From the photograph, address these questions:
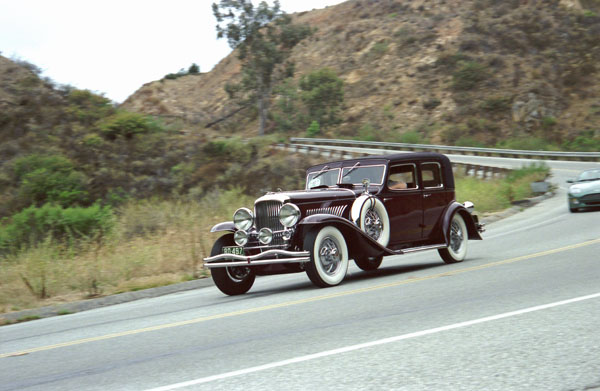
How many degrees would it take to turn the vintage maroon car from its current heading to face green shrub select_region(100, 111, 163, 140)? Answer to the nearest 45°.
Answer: approximately 90° to its right

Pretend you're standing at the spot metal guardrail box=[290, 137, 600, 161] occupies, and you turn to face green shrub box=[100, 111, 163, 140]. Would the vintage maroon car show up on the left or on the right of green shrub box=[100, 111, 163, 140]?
left

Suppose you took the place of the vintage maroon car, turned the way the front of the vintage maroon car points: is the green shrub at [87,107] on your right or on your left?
on your right

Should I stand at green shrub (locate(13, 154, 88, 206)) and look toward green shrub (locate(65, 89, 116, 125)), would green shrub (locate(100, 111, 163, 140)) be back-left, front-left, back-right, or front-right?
front-right

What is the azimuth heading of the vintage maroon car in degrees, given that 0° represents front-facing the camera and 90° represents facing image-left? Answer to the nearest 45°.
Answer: approximately 45°

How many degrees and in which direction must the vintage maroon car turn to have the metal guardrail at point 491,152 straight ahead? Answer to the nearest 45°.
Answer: approximately 135° to its right

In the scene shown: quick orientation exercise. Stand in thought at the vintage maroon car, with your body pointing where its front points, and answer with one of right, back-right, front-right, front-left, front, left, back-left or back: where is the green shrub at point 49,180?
right

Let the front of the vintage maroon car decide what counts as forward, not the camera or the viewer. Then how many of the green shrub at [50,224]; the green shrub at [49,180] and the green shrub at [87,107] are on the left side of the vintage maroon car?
0

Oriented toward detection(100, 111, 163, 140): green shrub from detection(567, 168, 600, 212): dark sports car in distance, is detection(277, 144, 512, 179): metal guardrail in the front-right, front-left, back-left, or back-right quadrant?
front-right

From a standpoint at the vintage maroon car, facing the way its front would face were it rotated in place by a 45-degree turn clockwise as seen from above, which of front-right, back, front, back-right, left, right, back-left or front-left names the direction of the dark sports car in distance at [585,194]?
back-right
